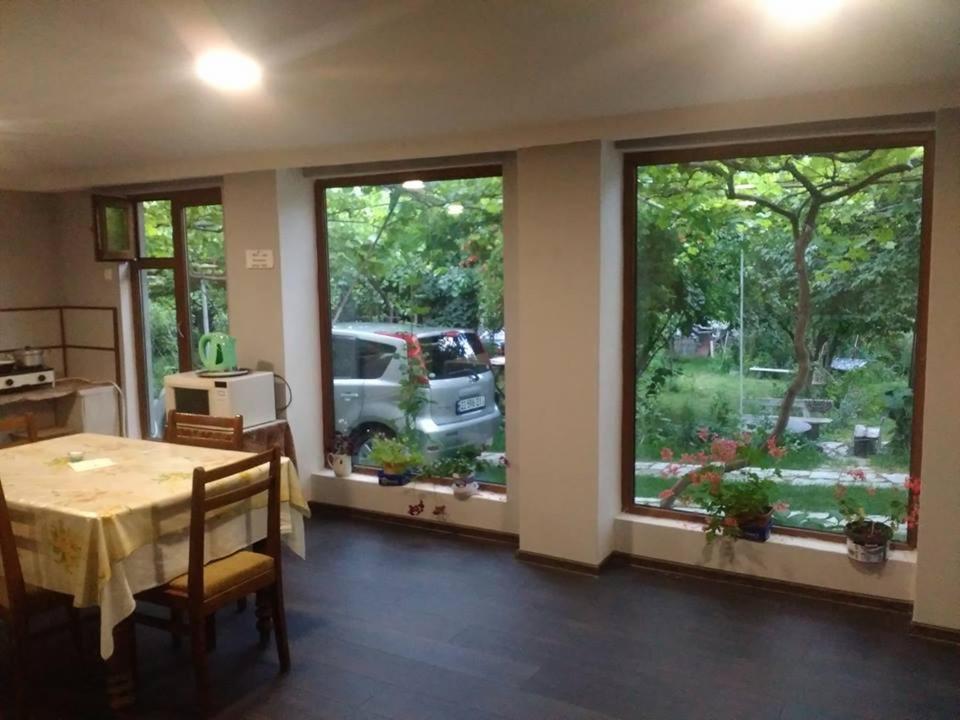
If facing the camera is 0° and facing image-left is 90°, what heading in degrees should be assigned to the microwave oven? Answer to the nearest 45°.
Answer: approximately 45°

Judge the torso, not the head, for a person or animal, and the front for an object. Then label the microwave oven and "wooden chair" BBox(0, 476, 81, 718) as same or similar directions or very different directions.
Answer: very different directions

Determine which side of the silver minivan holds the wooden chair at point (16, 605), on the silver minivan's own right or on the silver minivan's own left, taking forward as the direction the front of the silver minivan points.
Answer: on the silver minivan's own left

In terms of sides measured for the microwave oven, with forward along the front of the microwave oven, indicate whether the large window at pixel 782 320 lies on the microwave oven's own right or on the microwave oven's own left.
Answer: on the microwave oven's own left

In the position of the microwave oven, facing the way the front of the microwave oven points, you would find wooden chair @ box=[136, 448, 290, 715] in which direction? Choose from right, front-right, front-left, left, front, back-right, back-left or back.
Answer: front-left

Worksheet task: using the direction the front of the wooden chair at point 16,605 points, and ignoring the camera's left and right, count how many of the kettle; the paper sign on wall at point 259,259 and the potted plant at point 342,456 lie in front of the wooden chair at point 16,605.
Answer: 3

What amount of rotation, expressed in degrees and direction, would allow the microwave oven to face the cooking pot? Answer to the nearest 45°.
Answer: approximately 90° to its right

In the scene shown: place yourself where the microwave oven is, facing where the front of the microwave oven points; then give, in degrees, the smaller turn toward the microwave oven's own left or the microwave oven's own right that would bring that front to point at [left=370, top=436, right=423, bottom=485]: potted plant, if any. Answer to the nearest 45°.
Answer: approximately 135° to the microwave oven's own left

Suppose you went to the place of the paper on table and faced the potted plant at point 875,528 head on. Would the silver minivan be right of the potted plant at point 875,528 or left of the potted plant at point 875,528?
left

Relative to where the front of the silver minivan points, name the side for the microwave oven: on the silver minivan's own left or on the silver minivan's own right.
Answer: on the silver minivan's own left

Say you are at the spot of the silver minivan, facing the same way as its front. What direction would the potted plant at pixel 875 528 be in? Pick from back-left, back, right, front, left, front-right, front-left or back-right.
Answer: back

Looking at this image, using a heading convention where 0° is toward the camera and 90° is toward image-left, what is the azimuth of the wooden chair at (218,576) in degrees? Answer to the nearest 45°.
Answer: approximately 135°
